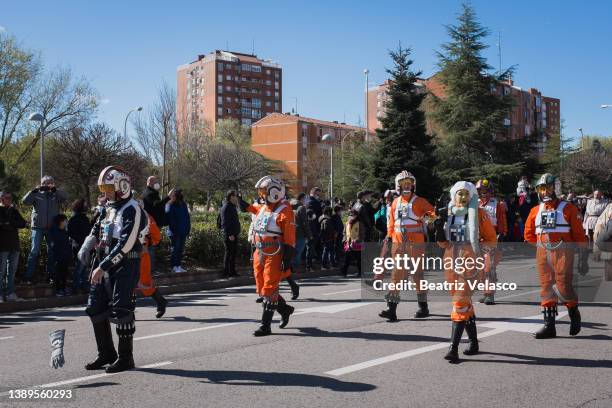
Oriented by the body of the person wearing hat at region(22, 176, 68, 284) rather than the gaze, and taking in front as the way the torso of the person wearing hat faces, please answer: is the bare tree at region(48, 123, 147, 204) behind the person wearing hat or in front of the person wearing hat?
behind

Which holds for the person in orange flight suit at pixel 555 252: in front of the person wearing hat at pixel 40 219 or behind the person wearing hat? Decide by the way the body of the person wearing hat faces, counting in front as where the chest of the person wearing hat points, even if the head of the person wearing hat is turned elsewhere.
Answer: in front

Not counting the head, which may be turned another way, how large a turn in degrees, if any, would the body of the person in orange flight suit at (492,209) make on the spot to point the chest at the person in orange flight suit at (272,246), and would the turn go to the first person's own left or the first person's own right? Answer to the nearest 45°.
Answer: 0° — they already face them

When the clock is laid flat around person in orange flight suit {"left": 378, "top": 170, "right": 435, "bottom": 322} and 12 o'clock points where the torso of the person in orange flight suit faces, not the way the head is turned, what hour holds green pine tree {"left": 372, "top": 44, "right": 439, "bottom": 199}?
The green pine tree is roughly at 6 o'clock from the person in orange flight suit.

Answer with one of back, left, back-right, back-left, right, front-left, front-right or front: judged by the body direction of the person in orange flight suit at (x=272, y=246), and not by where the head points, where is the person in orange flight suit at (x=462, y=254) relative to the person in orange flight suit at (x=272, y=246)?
left

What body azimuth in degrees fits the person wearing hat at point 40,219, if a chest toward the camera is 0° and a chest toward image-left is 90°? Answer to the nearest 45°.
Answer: approximately 0°

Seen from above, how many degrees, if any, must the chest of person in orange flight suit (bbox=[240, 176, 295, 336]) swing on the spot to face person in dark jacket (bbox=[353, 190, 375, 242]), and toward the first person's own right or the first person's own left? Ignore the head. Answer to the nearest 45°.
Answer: approximately 135° to the first person's own right

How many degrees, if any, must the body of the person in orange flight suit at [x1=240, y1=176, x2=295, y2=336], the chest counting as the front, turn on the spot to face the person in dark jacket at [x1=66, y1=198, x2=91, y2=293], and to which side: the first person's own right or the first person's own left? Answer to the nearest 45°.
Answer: approximately 90° to the first person's own right

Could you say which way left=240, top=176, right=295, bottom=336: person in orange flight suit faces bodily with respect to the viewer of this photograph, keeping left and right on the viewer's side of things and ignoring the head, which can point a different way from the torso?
facing the viewer and to the left of the viewer

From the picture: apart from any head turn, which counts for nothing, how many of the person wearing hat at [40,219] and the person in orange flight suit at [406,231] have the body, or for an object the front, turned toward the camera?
2

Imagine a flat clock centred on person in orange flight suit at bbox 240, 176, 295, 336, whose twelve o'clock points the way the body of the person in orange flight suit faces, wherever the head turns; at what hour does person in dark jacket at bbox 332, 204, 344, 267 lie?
The person in dark jacket is roughly at 5 o'clock from the person in orange flight suit.

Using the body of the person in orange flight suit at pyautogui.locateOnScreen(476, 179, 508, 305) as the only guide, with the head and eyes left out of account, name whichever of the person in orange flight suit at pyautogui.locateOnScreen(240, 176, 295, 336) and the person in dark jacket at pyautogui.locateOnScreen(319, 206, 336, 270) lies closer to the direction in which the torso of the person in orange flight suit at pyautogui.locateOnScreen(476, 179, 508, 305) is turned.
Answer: the person in orange flight suit

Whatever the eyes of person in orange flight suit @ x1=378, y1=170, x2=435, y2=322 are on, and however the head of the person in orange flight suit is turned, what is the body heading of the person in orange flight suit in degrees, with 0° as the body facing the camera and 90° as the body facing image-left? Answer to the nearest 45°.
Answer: approximately 0°

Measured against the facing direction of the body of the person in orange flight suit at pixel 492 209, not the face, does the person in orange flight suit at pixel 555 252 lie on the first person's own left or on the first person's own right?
on the first person's own left
